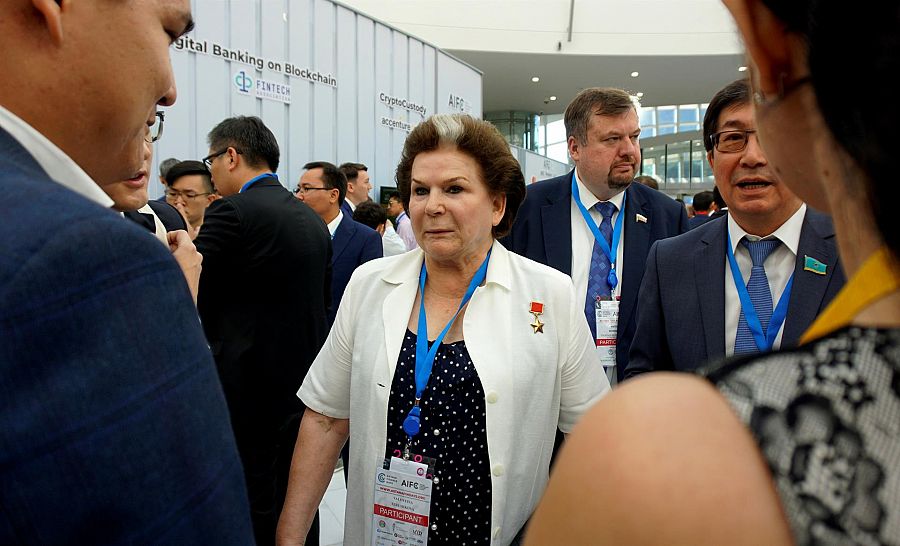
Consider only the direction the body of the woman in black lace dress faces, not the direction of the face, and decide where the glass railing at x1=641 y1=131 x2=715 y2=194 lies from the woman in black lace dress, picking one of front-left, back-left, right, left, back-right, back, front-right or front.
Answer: front-right

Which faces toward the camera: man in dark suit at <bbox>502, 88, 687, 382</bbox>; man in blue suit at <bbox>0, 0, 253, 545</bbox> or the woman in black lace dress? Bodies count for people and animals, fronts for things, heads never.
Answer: the man in dark suit

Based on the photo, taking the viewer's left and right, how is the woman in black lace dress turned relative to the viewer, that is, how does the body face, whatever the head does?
facing away from the viewer and to the left of the viewer

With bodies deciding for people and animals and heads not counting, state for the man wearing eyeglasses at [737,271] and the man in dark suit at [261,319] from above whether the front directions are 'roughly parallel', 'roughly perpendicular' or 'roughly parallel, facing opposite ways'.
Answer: roughly perpendicular

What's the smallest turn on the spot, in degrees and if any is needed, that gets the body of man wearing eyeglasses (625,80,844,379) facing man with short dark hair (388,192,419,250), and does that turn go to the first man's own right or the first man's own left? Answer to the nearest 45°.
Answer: approximately 135° to the first man's own right

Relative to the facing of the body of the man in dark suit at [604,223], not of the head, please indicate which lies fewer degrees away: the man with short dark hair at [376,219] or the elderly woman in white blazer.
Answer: the elderly woman in white blazer

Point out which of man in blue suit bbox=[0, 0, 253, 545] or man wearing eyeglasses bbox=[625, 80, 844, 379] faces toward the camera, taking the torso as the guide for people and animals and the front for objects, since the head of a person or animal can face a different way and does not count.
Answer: the man wearing eyeglasses

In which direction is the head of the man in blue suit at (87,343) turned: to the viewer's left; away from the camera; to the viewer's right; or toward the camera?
to the viewer's right

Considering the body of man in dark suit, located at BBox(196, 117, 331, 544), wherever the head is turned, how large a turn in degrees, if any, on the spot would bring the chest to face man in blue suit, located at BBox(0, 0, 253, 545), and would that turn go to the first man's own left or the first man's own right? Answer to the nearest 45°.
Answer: approximately 135° to the first man's own left

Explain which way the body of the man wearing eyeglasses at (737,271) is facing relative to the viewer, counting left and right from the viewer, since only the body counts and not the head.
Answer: facing the viewer

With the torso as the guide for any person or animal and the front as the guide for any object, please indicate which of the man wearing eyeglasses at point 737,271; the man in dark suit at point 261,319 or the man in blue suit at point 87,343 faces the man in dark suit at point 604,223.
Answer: the man in blue suit

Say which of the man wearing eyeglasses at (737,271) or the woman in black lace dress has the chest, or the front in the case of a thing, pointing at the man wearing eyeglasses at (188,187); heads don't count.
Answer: the woman in black lace dress

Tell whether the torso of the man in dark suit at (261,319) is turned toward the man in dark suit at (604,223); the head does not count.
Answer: no

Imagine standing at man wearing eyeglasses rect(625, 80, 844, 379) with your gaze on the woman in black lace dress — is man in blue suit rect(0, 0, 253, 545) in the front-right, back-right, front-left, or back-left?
front-right

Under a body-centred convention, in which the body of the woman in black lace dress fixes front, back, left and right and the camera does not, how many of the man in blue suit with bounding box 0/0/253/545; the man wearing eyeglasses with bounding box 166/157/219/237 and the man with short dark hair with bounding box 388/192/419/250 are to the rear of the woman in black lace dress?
0

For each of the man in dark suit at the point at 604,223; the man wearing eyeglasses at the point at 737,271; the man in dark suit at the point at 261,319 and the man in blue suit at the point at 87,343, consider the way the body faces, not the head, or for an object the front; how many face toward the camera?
2
